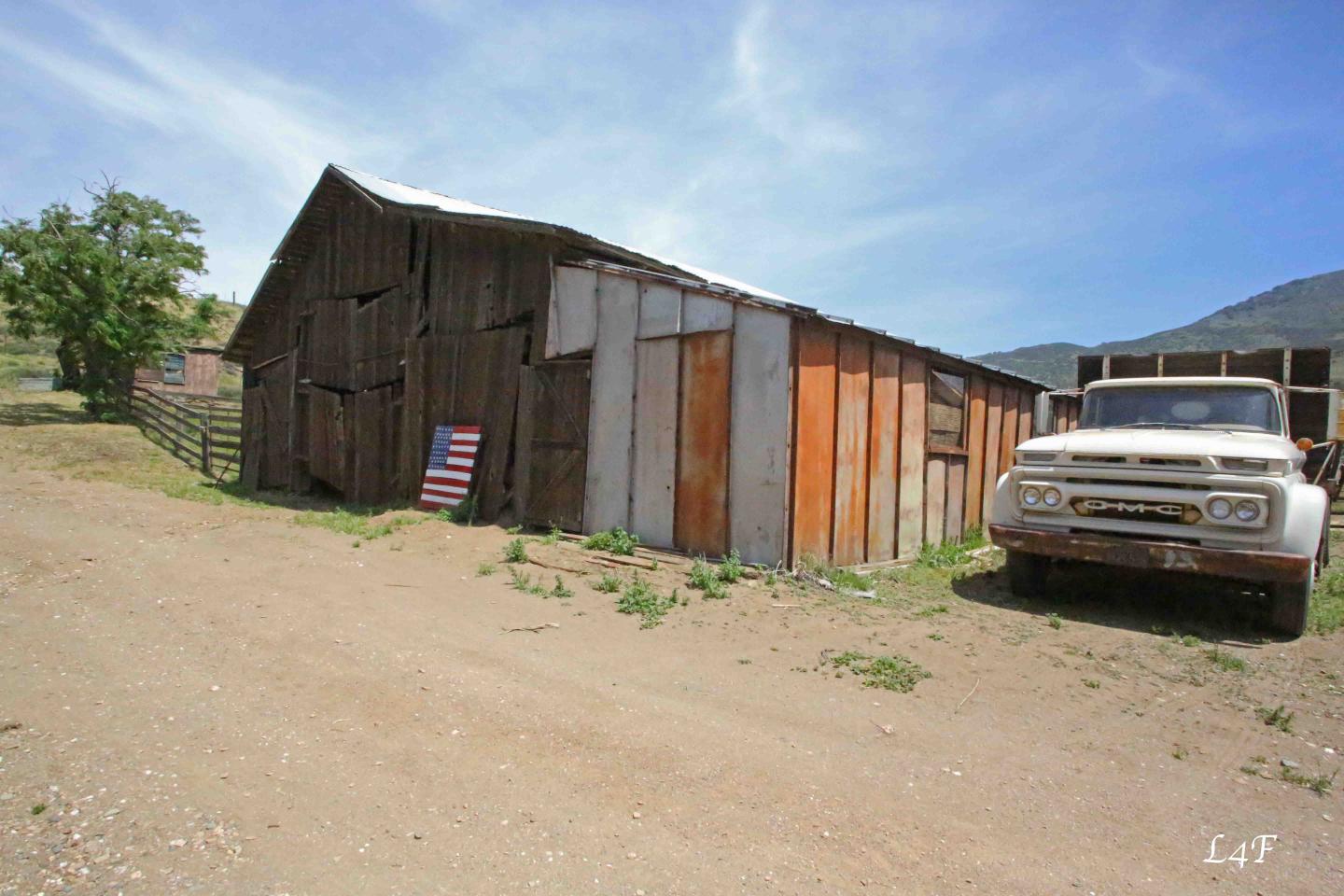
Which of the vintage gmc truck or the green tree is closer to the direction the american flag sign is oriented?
the vintage gmc truck

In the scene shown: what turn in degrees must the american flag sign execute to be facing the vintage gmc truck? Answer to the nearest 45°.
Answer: approximately 45° to its left

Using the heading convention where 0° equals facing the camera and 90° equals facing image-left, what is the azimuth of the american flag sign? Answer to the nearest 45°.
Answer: approximately 0°

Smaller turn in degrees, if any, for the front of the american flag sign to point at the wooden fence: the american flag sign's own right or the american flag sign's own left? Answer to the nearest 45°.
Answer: approximately 135° to the american flag sign's own right

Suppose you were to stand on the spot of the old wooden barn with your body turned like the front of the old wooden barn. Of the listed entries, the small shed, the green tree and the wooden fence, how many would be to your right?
3

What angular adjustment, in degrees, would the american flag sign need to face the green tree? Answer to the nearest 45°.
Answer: approximately 135° to its right

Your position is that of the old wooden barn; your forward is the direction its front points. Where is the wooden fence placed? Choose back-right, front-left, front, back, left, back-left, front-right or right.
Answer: right

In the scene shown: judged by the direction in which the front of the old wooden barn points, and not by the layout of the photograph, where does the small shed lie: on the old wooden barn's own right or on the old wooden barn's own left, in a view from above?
on the old wooden barn's own right

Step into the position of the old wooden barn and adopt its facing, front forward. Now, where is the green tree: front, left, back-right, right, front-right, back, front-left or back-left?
right
